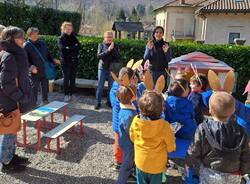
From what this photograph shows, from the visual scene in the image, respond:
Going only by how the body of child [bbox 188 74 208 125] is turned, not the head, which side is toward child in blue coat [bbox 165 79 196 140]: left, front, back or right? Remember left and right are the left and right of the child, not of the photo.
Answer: left

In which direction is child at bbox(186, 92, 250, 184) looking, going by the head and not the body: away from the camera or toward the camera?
away from the camera

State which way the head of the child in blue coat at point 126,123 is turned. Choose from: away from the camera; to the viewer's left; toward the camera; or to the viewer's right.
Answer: away from the camera

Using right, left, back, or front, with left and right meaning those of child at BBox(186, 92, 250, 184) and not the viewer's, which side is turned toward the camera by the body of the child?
back

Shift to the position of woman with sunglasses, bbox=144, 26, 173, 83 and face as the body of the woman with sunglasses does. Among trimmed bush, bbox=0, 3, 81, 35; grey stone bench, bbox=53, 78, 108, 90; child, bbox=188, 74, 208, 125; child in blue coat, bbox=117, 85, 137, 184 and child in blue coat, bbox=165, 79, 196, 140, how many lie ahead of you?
3

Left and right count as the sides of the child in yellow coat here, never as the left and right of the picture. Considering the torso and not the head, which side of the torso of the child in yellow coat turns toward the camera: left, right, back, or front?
back

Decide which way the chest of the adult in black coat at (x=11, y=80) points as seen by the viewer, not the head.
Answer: to the viewer's right

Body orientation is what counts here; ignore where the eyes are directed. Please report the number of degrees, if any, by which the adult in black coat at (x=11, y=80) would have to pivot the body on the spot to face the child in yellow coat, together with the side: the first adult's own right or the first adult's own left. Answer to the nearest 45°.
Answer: approximately 45° to the first adult's own right

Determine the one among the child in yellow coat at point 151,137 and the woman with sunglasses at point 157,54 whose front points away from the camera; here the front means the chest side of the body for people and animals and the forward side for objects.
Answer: the child in yellow coat

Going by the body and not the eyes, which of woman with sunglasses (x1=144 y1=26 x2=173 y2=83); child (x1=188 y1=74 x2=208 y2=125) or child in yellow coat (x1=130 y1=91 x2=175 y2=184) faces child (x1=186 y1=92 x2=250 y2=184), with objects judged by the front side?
the woman with sunglasses

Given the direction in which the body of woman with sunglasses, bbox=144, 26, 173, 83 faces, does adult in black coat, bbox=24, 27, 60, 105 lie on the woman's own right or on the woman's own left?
on the woman's own right

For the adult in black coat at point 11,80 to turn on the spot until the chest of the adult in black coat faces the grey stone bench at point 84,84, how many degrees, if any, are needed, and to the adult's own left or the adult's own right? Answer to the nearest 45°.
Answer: approximately 90° to the adult's own left
